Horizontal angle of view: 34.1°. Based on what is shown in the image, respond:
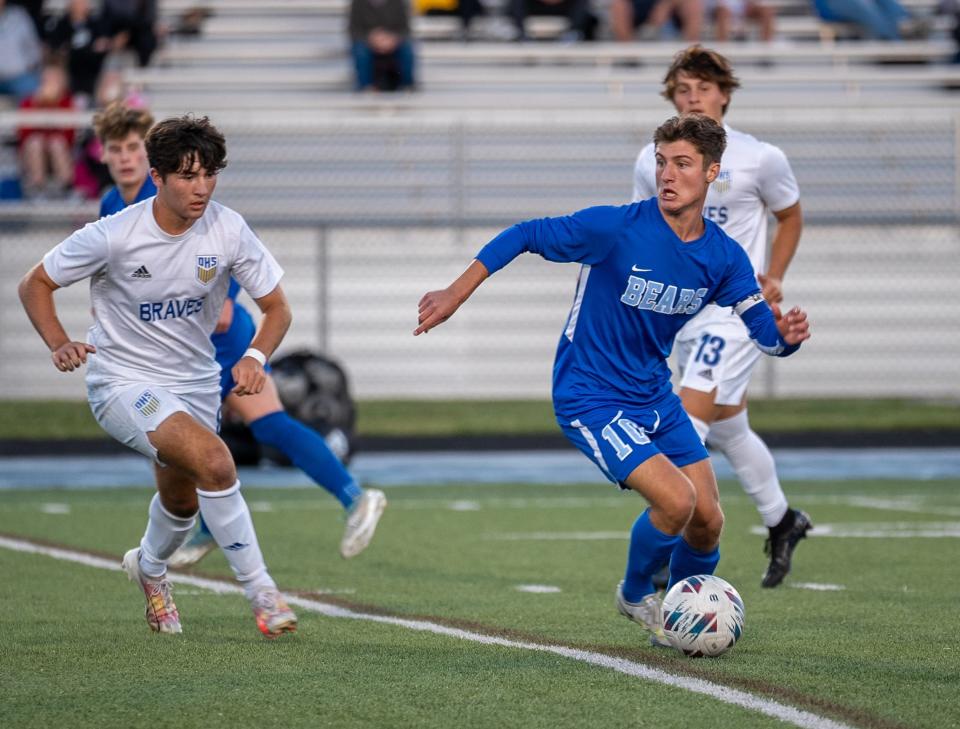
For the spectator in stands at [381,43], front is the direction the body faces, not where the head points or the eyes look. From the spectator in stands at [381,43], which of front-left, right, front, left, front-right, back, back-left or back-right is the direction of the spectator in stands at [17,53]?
right

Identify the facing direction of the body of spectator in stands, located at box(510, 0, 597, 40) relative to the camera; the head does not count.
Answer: toward the camera

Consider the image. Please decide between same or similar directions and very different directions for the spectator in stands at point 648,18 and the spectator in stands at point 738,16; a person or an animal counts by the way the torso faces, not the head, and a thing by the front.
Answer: same or similar directions

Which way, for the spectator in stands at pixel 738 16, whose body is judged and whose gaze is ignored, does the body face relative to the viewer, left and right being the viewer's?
facing the viewer

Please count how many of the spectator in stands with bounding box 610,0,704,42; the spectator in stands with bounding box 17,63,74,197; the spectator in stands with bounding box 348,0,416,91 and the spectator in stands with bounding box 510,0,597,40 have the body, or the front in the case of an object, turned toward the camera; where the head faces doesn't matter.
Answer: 4

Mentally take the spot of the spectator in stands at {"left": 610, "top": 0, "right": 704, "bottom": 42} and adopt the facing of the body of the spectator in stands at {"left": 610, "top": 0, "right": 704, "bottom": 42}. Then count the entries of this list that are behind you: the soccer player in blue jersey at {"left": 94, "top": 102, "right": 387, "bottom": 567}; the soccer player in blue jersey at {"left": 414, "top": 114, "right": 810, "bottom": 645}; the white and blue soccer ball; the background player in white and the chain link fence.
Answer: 0

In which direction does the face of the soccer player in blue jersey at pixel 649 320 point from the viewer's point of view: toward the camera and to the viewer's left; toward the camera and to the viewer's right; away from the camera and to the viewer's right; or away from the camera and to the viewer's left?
toward the camera and to the viewer's left

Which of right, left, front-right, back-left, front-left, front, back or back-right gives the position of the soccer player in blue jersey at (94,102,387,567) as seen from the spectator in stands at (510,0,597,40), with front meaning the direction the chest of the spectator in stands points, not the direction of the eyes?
front

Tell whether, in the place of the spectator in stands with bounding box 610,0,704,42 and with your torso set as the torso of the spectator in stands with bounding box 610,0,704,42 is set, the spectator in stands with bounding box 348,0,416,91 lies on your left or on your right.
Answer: on your right

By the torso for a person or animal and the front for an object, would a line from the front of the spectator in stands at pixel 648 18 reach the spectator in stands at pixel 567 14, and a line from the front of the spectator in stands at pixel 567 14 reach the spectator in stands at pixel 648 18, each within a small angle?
no

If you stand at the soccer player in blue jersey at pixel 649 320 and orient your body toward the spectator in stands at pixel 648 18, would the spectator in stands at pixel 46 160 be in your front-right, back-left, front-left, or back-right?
front-left

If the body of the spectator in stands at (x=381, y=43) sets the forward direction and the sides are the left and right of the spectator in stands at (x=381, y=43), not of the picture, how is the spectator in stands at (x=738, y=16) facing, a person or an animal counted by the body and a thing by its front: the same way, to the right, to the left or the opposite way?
the same way

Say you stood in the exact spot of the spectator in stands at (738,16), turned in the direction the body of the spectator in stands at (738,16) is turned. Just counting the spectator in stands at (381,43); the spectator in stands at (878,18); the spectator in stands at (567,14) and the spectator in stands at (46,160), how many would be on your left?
1

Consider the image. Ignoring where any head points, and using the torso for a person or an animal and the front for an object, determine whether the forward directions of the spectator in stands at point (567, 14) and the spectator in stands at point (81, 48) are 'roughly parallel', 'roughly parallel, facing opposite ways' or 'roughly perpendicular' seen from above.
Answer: roughly parallel

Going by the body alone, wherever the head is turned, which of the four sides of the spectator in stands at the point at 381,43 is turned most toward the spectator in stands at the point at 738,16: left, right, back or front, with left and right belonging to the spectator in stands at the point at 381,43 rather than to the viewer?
left

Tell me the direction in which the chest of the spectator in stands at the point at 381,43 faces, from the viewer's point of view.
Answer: toward the camera

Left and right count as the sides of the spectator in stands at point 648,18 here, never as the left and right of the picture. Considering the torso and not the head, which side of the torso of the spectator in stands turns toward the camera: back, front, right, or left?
front

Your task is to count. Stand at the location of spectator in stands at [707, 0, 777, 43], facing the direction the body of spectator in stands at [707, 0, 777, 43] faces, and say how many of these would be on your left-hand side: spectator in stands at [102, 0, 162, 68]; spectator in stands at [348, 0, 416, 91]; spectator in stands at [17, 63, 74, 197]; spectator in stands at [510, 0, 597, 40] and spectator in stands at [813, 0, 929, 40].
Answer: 1

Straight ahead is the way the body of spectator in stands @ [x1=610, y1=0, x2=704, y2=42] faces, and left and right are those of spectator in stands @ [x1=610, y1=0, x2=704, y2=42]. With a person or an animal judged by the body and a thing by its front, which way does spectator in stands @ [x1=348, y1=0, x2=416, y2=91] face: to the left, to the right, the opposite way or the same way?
the same way

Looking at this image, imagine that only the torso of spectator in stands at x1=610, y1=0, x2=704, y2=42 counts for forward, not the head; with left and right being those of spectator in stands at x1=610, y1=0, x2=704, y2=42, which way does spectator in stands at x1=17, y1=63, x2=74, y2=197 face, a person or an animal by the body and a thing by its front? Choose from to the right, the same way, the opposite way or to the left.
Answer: the same way
